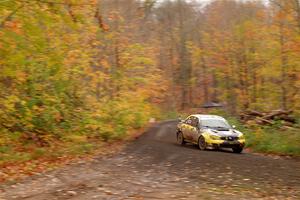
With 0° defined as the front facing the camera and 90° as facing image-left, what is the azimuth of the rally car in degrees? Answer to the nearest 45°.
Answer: approximately 315°
